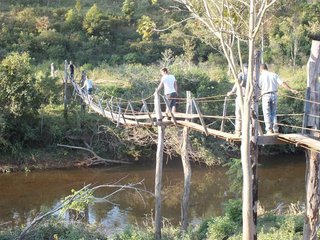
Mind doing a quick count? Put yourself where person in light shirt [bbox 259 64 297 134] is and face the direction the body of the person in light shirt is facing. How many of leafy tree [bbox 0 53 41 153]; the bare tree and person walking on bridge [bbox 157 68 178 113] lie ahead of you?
2

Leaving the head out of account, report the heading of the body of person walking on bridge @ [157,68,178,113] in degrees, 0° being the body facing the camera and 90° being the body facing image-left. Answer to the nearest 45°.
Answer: approximately 135°

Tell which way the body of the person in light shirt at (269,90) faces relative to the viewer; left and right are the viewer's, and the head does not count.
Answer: facing away from the viewer and to the left of the viewer
